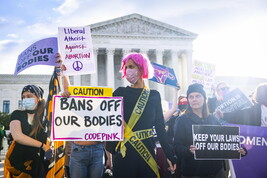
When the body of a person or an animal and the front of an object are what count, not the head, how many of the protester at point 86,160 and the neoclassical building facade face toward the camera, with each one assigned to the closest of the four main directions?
2

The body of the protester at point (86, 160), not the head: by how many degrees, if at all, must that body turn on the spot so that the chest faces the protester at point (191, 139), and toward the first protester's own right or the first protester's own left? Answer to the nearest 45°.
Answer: approximately 90° to the first protester's own left

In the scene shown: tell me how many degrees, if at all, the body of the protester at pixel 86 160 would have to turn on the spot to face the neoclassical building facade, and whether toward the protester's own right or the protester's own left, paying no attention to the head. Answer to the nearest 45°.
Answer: approximately 180°

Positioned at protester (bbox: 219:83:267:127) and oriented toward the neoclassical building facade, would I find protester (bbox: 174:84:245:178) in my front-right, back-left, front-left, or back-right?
back-left

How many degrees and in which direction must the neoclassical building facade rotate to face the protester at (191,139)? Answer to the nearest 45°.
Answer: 0° — it already faces them

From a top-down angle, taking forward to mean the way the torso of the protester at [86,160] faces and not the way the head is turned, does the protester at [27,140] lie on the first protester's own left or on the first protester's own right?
on the first protester's own right

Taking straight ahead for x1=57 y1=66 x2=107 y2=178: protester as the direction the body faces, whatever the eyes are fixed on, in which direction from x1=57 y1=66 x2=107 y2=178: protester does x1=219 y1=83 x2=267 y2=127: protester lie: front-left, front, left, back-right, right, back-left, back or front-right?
left

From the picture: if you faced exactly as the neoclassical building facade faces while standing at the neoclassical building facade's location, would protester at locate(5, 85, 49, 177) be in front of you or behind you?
in front

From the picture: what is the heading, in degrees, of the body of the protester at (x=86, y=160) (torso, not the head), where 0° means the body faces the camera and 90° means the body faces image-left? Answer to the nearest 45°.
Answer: approximately 0°

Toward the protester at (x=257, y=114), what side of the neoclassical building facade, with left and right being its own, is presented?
front

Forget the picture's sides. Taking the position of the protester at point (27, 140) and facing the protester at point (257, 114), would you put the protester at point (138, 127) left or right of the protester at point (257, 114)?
right
